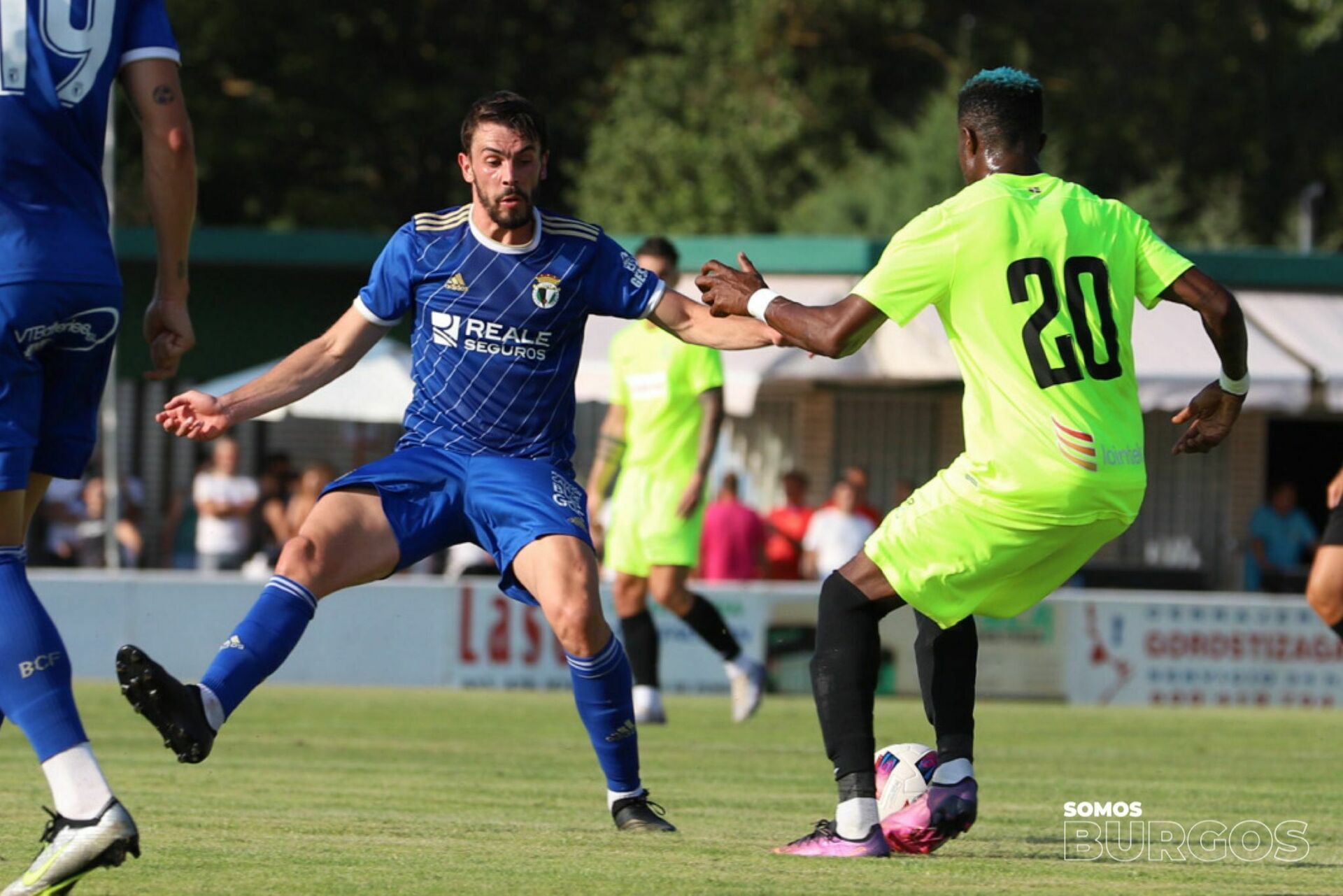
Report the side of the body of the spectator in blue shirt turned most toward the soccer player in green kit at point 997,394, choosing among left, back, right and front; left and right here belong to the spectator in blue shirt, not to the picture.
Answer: front

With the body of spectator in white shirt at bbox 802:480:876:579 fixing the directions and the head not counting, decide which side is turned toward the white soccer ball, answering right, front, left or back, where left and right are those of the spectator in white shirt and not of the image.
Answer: front

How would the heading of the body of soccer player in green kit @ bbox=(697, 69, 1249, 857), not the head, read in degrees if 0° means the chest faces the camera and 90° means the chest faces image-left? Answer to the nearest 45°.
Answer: approximately 135°

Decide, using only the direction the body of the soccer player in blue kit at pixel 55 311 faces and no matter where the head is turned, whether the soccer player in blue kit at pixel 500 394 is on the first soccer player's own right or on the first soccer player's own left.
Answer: on the first soccer player's own right

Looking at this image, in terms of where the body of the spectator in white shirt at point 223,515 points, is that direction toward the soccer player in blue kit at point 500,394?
yes

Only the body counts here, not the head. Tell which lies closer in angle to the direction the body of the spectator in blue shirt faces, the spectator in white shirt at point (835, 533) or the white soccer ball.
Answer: the white soccer ball

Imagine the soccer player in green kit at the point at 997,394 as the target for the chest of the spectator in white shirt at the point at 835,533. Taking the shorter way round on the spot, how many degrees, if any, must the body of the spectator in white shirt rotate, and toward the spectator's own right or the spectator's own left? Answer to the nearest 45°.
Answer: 0° — they already face them

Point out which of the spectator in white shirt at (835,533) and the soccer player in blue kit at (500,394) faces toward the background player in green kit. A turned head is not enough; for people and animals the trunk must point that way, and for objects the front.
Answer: the spectator in white shirt

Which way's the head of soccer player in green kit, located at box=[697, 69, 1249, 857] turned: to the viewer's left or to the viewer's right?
to the viewer's left
